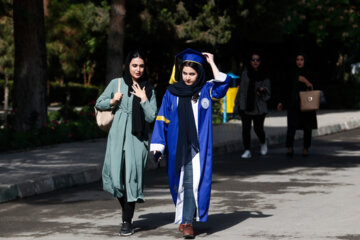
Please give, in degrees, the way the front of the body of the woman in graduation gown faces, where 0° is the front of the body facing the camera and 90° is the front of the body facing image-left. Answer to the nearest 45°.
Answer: approximately 0°

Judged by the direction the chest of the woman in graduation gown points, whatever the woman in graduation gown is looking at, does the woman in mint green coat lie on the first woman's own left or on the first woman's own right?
on the first woman's own right

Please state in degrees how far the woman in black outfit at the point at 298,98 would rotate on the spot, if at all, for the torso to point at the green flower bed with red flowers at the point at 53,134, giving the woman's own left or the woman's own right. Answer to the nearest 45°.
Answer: approximately 90° to the woman's own right

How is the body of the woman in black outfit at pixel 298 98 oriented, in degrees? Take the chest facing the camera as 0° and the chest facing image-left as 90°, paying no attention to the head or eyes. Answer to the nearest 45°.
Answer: approximately 0°
